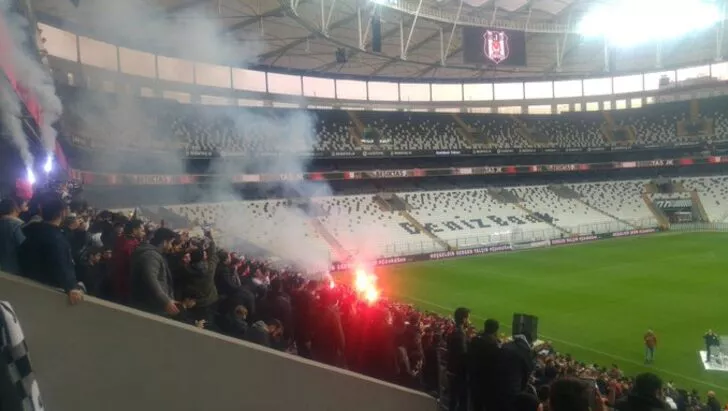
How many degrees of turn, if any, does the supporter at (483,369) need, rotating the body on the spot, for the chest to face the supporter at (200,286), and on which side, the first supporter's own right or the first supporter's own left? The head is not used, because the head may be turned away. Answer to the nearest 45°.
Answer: approximately 135° to the first supporter's own left

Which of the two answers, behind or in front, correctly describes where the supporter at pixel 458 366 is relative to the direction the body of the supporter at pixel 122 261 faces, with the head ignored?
in front

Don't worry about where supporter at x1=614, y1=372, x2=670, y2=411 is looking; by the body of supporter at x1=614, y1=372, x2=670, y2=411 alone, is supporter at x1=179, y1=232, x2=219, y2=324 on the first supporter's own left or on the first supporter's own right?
on the first supporter's own left

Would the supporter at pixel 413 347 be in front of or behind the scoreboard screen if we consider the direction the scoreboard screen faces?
in front

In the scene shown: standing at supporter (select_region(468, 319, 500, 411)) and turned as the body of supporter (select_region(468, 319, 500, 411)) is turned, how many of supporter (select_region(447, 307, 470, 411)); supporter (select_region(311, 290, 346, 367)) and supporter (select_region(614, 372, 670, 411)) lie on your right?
1

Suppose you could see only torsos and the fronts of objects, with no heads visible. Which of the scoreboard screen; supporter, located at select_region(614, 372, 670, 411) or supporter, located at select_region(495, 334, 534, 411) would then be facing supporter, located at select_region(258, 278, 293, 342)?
the scoreboard screen

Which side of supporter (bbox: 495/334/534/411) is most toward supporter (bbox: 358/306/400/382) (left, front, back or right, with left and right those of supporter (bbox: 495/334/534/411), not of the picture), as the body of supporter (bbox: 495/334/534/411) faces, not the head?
left

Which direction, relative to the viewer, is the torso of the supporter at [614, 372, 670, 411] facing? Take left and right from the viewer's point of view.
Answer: facing away from the viewer and to the right of the viewer

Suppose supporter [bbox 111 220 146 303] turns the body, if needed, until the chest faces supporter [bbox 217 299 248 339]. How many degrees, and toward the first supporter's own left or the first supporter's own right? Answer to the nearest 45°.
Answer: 0° — they already face them

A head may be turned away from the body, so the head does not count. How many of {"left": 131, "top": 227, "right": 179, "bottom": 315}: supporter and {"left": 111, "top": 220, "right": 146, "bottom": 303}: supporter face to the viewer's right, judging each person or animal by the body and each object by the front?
2

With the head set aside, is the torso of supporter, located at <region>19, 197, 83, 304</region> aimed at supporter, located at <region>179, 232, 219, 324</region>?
yes
